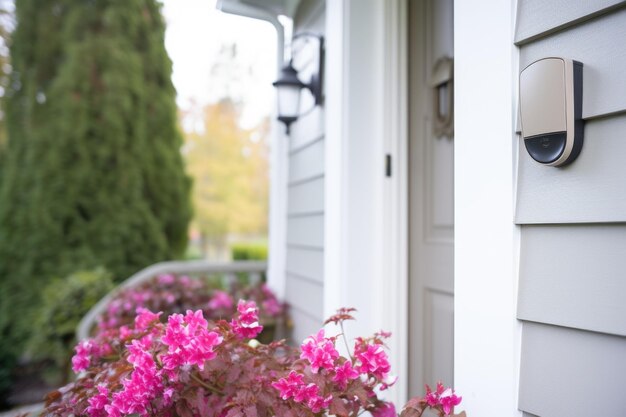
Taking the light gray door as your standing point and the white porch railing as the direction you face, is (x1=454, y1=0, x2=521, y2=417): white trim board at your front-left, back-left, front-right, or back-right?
back-left

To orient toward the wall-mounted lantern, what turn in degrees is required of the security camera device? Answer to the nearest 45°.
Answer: approximately 90° to its right

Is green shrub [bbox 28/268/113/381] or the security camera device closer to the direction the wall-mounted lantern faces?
the green shrub

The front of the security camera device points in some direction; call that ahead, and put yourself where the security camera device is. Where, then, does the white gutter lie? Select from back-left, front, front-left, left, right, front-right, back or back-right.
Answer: right

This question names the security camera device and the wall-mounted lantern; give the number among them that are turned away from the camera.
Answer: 0

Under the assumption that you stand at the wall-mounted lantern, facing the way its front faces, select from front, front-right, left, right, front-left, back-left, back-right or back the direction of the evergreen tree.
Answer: front-right

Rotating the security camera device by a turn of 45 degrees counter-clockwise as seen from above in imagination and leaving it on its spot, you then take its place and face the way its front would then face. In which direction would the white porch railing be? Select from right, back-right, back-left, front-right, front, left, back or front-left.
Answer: back-right

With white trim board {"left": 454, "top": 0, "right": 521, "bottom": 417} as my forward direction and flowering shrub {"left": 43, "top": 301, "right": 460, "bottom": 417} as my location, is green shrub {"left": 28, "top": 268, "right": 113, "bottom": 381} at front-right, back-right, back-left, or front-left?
back-left

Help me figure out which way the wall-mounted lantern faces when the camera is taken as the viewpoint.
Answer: facing to the left of the viewer

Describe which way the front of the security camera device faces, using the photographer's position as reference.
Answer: facing the viewer and to the left of the viewer

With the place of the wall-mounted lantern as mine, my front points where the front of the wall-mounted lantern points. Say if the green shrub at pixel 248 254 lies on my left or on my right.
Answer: on my right
